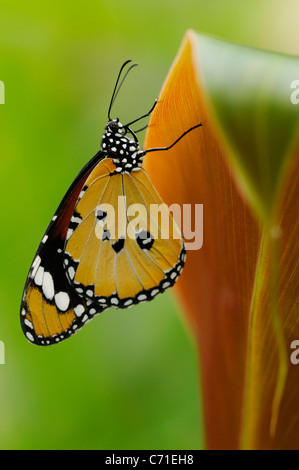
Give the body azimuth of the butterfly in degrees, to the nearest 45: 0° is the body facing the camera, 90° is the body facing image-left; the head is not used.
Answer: approximately 270°
